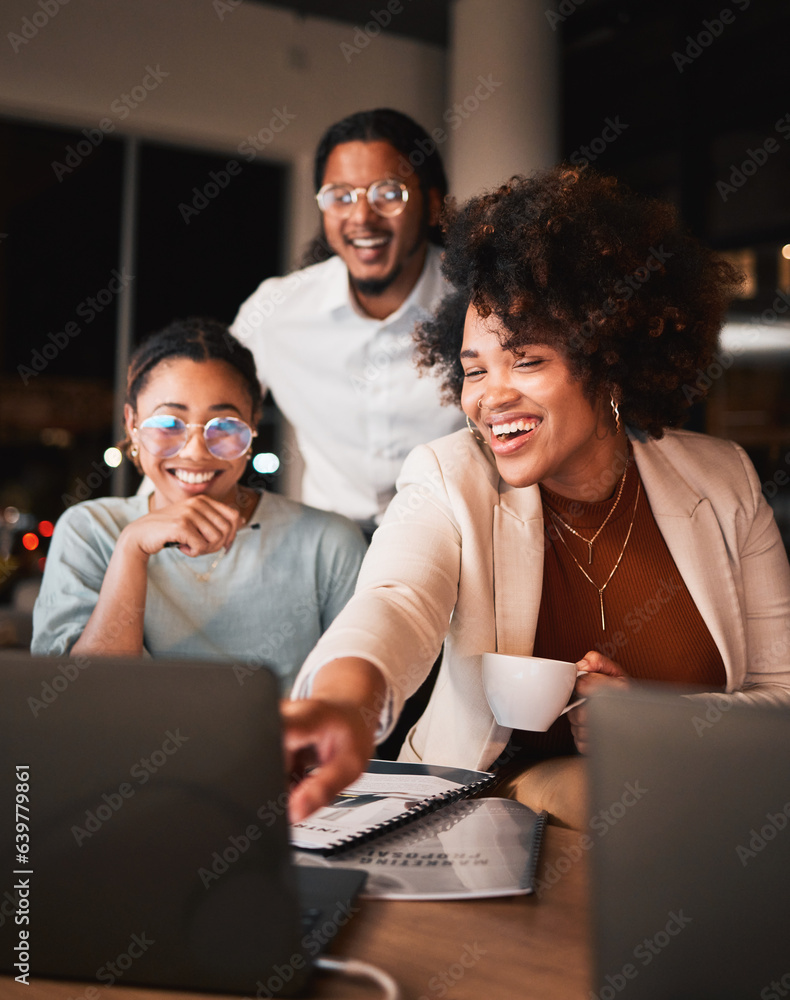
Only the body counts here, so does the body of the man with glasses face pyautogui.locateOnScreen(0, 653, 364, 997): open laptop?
yes

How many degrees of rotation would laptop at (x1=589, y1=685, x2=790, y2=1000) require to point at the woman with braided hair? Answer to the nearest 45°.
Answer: approximately 45° to its left

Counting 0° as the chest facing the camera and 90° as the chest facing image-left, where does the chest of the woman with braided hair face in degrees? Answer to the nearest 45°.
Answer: approximately 0°

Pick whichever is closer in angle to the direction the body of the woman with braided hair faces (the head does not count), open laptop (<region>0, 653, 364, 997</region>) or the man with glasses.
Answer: the open laptop

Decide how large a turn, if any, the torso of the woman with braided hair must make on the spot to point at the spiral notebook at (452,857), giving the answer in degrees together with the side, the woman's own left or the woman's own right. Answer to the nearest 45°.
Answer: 0° — they already face it

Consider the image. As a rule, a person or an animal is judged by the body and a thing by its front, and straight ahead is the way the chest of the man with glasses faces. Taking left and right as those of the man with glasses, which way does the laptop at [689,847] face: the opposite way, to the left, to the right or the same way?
the opposite way

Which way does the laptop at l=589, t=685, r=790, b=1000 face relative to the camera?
away from the camera

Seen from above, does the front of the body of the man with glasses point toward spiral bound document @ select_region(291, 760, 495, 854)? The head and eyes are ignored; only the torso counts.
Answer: yes
